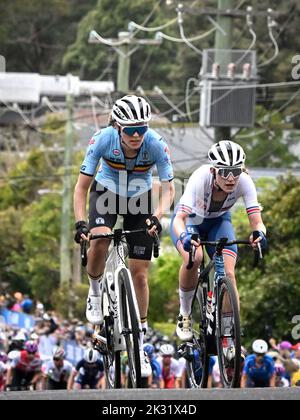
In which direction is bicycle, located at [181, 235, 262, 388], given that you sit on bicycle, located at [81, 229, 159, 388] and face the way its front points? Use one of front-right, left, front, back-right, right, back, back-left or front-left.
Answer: left

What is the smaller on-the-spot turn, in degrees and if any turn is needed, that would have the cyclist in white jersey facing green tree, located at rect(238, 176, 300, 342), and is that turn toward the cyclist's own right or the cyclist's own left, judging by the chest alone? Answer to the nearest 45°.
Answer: approximately 135° to the cyclist's own left

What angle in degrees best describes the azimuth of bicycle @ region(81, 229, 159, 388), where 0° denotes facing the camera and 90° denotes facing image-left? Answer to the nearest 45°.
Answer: approximately 0°

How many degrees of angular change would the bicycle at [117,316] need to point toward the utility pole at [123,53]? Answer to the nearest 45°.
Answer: approximately 180°

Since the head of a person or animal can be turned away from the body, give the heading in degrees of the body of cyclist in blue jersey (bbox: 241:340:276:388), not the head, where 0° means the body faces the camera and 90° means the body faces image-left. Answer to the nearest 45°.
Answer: approximately 0°

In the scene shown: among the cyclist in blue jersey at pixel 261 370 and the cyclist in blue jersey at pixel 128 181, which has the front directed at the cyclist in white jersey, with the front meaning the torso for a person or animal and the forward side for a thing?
the cyclist in blue jersey at pixel 261 370

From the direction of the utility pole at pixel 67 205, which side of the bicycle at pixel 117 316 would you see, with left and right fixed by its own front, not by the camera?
back

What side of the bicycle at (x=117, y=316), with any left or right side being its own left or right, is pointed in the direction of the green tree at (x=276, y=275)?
back

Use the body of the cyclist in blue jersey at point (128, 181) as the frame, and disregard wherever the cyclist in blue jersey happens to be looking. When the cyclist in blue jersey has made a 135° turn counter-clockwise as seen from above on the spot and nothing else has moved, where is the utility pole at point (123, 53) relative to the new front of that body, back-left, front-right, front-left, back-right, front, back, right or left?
front-left

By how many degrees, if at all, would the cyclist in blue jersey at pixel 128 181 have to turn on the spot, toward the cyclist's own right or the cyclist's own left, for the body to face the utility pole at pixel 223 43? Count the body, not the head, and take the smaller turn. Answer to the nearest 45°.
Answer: approximately 180°

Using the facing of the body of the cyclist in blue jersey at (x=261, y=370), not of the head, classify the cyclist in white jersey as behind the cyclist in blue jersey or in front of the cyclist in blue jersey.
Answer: in front

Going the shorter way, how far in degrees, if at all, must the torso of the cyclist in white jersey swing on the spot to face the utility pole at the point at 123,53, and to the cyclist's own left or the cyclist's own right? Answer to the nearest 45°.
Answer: approximately 135° to the cyclist's own left
